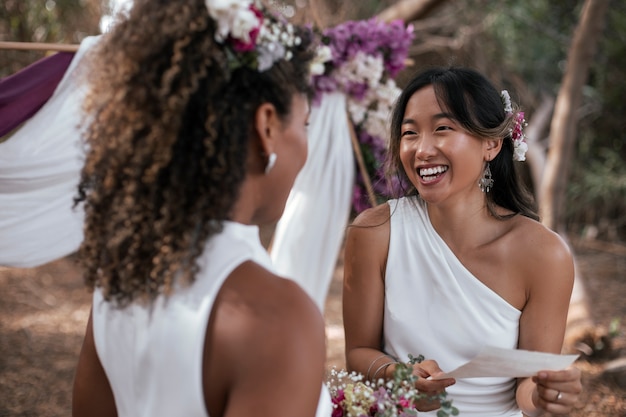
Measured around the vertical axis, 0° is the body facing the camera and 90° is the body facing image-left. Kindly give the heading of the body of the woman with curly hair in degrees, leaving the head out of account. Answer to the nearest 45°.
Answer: approximately 225°

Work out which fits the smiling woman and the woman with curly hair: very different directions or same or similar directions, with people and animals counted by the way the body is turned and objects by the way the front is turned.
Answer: very different directions

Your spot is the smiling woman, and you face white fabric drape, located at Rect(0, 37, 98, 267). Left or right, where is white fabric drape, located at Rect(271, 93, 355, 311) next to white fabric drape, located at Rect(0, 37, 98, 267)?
right

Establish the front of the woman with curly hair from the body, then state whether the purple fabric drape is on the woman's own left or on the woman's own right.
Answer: on the woman's own left

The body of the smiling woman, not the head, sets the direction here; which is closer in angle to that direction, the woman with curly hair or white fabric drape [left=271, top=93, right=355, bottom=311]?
the woman with curly hair

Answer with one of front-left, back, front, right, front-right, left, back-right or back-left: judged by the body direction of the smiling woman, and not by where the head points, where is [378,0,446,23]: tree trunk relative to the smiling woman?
back-right

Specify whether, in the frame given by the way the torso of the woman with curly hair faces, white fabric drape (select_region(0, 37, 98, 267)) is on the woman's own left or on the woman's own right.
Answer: on the woman's own left

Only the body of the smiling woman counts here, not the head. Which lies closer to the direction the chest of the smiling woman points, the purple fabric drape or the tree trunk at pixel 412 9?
the purple fabric drape

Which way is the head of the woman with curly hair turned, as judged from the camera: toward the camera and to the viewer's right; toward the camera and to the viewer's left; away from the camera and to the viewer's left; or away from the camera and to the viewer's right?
away from the camera and to the viewer's right

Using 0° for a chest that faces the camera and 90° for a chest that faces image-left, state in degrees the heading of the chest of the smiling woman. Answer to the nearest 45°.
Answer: approximately 45°
